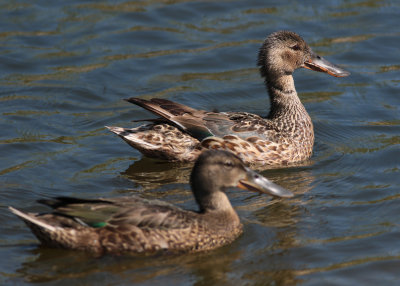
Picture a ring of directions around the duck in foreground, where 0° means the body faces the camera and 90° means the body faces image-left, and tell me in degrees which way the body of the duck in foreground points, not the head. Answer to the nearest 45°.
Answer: approximately 270°
